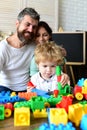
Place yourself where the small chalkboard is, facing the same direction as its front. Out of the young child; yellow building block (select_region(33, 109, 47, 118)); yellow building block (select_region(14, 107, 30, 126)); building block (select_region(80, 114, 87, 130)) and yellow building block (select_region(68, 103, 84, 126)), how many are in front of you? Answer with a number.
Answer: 5

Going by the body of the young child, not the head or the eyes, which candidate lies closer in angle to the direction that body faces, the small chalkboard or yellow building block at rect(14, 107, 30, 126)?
the yellow building block

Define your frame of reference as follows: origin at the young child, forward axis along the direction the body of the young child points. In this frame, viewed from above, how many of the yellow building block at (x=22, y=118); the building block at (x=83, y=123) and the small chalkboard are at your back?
1

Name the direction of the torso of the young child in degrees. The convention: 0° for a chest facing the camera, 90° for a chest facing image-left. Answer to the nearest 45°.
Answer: approximately 0°

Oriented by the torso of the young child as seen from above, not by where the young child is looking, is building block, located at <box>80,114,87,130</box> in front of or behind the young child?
in front

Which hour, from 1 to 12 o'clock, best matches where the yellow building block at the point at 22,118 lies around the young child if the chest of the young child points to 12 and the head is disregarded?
The yellow building block is roughly at 12 o'clock from the young child.

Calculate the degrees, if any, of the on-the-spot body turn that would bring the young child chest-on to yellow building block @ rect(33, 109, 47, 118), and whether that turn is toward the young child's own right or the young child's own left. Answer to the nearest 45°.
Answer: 0° — they already face it

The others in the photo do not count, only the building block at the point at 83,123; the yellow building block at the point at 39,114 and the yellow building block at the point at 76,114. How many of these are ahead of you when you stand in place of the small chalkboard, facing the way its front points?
3

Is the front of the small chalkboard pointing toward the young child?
yes

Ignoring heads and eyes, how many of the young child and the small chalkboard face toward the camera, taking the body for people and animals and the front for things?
2

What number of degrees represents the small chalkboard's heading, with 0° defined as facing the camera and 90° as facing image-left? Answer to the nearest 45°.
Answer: approximately 0°
